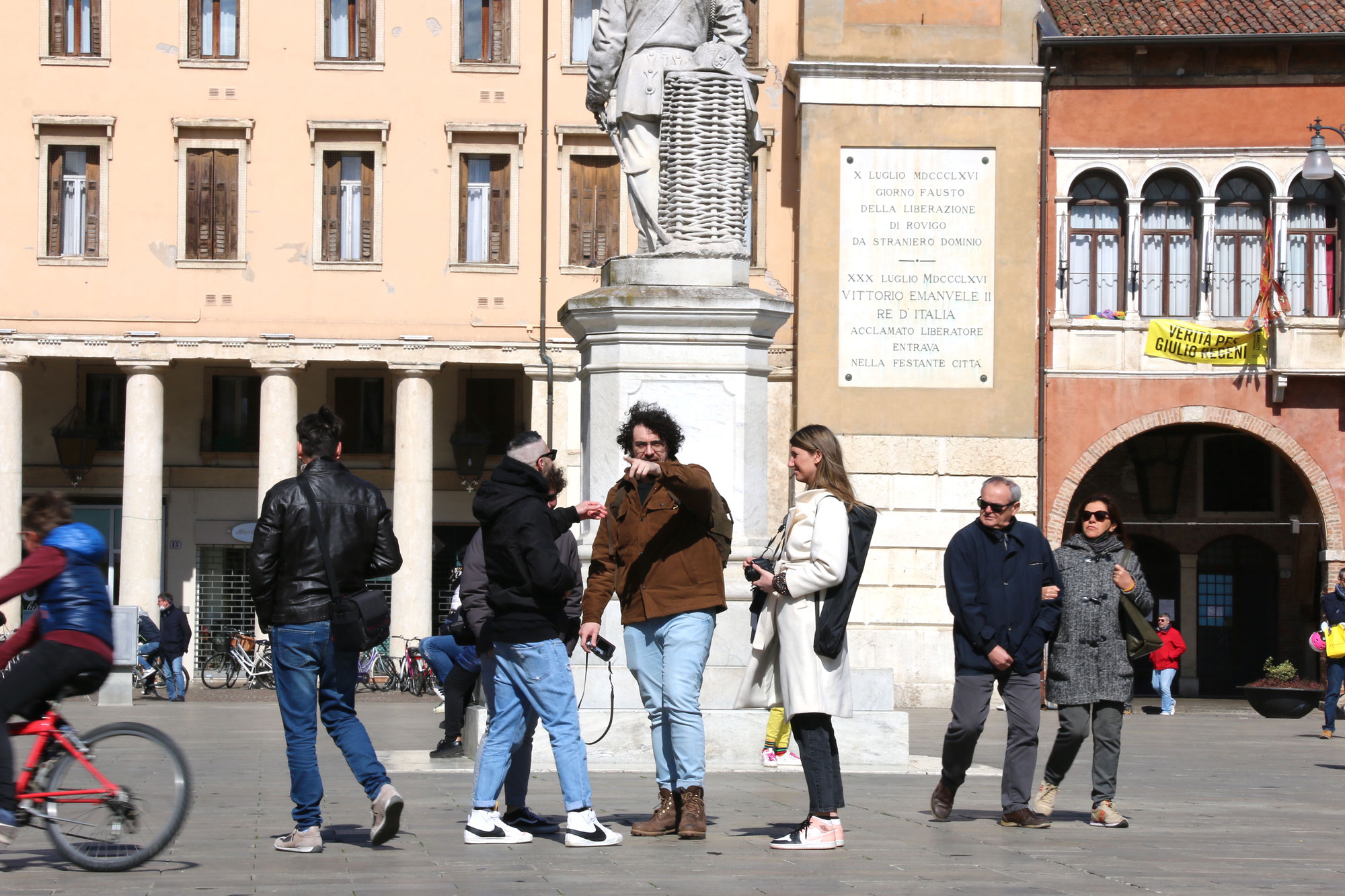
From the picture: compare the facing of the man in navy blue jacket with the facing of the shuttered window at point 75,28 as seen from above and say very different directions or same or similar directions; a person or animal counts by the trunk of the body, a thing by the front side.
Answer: same or similar directions

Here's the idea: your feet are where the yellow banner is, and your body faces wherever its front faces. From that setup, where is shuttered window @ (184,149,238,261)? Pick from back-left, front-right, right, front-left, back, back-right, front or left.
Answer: right

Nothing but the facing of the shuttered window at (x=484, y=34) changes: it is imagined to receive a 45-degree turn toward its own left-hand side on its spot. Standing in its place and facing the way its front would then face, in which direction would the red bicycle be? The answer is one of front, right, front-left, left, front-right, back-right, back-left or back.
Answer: front-right

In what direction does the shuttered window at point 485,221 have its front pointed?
toward the camera

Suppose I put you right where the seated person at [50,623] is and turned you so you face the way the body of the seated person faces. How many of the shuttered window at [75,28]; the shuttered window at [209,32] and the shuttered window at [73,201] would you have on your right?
3

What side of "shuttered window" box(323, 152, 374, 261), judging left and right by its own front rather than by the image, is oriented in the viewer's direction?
front

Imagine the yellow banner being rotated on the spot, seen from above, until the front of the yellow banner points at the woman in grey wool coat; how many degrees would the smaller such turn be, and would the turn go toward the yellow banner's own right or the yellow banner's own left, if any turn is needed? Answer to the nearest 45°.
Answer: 0° — it already faces them

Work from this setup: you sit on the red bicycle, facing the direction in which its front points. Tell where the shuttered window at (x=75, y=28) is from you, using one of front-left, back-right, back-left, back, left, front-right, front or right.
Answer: right

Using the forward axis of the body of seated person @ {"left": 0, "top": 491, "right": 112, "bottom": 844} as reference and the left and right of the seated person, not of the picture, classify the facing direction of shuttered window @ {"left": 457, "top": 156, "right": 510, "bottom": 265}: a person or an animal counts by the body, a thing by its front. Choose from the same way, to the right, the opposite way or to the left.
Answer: to the left

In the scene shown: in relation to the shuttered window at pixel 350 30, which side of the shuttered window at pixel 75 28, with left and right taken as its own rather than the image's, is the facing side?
left

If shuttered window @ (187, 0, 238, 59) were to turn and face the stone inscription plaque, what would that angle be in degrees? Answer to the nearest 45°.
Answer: approximately 45° to its left

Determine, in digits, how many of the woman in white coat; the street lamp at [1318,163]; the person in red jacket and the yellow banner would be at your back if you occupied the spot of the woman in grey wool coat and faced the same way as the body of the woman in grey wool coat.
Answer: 3

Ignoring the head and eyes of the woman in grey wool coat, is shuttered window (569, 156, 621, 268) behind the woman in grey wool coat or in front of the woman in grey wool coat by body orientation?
behind

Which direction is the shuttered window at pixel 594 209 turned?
toward the camera

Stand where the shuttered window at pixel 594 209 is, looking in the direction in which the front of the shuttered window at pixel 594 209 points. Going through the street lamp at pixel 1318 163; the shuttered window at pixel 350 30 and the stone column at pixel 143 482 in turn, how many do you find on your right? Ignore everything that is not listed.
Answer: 2

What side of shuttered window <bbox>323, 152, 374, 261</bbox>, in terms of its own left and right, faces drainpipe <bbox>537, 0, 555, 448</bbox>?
left

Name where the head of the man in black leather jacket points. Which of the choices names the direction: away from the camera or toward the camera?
away from the camera

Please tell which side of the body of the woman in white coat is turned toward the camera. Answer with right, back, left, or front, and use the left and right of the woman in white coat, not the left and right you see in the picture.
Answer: left

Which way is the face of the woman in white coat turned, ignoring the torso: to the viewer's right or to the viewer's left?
to the viewer's left

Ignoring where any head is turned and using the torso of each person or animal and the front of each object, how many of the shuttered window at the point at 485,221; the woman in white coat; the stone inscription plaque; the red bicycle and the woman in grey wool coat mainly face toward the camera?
3
